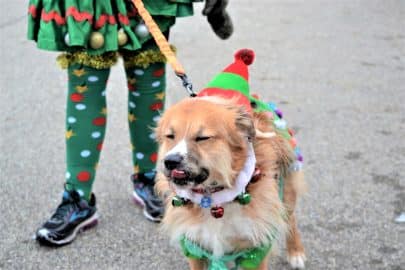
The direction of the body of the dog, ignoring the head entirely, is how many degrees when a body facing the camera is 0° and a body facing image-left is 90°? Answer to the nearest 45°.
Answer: approximately 45°
